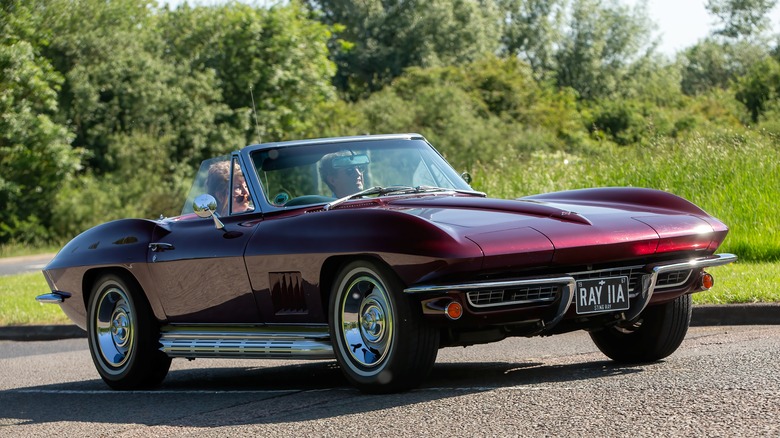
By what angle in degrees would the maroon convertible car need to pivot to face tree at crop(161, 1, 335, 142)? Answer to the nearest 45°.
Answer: approximately 135° to its left

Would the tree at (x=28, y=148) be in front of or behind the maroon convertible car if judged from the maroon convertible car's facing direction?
behind

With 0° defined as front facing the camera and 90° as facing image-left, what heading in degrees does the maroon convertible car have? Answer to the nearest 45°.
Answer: approximately 315°

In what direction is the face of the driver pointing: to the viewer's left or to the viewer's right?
to the viewer's right
